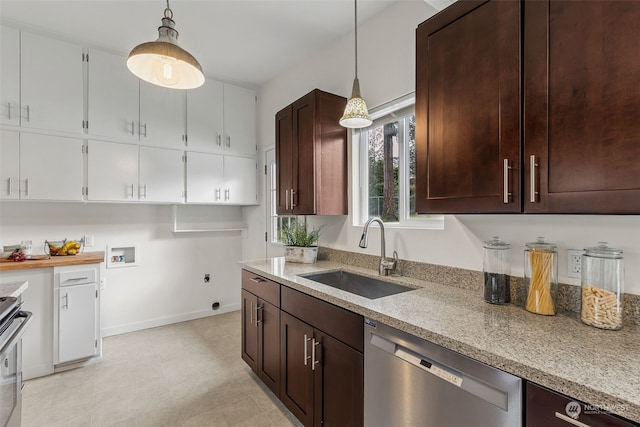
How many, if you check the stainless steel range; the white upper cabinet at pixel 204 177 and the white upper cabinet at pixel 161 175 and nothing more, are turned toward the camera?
2

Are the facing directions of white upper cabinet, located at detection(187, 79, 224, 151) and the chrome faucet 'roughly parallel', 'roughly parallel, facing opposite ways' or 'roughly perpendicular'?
roughly perpendicular

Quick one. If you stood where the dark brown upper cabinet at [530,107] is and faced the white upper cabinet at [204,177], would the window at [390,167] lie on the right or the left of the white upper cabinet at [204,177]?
right

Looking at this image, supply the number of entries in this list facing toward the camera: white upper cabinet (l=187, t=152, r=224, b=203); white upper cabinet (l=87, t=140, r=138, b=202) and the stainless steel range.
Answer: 2

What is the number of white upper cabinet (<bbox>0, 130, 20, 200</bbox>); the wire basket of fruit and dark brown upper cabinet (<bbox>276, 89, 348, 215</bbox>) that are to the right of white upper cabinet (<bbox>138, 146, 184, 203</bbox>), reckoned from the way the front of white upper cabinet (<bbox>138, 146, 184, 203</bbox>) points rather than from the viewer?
2

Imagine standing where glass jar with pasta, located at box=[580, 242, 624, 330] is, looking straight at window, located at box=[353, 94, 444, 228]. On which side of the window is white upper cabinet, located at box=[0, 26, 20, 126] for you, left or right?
left
